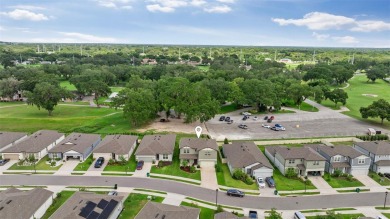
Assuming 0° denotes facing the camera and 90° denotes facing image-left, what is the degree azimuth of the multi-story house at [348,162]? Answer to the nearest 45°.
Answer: approximately 0°

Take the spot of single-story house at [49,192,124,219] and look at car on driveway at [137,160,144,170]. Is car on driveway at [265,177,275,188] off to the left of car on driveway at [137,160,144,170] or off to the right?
right

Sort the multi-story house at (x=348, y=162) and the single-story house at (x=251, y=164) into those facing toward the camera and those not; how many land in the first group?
2

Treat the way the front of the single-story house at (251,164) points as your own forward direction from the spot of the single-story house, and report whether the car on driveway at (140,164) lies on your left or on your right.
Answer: on your right

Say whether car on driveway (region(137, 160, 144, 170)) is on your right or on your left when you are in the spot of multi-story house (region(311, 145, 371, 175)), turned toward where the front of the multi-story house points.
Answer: on your right

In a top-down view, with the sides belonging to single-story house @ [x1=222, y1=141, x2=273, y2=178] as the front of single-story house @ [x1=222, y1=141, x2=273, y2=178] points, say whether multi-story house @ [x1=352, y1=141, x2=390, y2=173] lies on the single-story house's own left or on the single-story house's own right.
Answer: on the single-story house's own left

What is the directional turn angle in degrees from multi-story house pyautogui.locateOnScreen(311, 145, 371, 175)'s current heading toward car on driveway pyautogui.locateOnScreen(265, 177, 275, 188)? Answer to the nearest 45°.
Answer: approximately 45° to its right

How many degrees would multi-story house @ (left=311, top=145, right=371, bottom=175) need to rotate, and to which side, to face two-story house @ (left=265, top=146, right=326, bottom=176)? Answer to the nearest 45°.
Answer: approximately 45° to its right

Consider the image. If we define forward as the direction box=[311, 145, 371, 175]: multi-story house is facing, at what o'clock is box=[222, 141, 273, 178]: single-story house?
box=[222, 141, 273, 178]: single-story house is roughly at 2 o'clock from box=[311, 145, 371, 175]: multi-story house.

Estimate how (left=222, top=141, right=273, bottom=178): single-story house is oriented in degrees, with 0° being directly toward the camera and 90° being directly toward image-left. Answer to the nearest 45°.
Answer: approximately 0°
